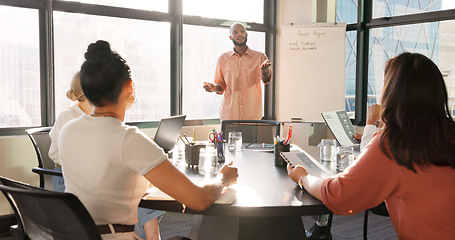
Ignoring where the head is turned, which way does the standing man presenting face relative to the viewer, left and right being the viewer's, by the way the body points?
facing the viewer

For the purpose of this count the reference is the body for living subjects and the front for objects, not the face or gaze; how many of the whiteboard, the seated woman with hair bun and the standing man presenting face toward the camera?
2

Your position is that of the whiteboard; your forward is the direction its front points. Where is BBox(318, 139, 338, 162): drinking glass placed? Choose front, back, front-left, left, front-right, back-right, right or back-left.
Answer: front

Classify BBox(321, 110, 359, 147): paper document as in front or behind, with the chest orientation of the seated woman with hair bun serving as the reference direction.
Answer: in front

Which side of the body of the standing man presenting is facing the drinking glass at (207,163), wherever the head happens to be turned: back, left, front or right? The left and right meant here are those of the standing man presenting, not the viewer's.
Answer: front

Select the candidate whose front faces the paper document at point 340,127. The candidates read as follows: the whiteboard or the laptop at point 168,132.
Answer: the whiteboard

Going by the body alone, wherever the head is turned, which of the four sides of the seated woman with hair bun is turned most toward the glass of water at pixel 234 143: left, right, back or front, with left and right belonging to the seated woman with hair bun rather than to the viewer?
front

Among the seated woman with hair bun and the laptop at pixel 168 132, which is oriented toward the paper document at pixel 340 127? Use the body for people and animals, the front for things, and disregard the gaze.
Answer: the seated woman with hair bun

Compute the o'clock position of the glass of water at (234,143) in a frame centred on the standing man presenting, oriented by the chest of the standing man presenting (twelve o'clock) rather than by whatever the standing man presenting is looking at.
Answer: The glass of water is roughly at 12 o'clock from the standing man presenting.

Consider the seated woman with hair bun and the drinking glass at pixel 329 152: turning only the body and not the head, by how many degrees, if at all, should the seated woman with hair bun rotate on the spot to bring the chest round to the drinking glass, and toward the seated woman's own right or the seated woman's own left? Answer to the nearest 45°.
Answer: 0° — they already face it

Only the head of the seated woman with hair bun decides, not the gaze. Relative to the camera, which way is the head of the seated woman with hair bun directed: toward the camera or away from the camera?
away from the camera

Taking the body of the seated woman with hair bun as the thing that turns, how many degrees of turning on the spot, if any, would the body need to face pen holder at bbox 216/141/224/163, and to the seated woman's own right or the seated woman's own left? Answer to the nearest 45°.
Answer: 0° — they already face it

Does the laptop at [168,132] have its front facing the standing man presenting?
no

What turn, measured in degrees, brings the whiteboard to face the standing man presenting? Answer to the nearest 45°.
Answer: approximately 45° to its right

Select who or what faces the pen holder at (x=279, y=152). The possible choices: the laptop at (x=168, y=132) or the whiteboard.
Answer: the whiteboard

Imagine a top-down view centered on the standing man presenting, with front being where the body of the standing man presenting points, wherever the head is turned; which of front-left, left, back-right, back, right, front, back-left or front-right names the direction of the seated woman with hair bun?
front

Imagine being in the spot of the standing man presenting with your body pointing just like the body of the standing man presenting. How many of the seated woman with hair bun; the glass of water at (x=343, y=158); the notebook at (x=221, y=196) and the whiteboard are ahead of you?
3

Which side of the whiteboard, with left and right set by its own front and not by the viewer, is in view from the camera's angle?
front

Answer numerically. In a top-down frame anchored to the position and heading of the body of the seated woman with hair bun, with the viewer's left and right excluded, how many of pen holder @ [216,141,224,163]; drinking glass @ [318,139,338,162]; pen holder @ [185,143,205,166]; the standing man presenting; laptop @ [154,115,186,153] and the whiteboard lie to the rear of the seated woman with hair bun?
0
